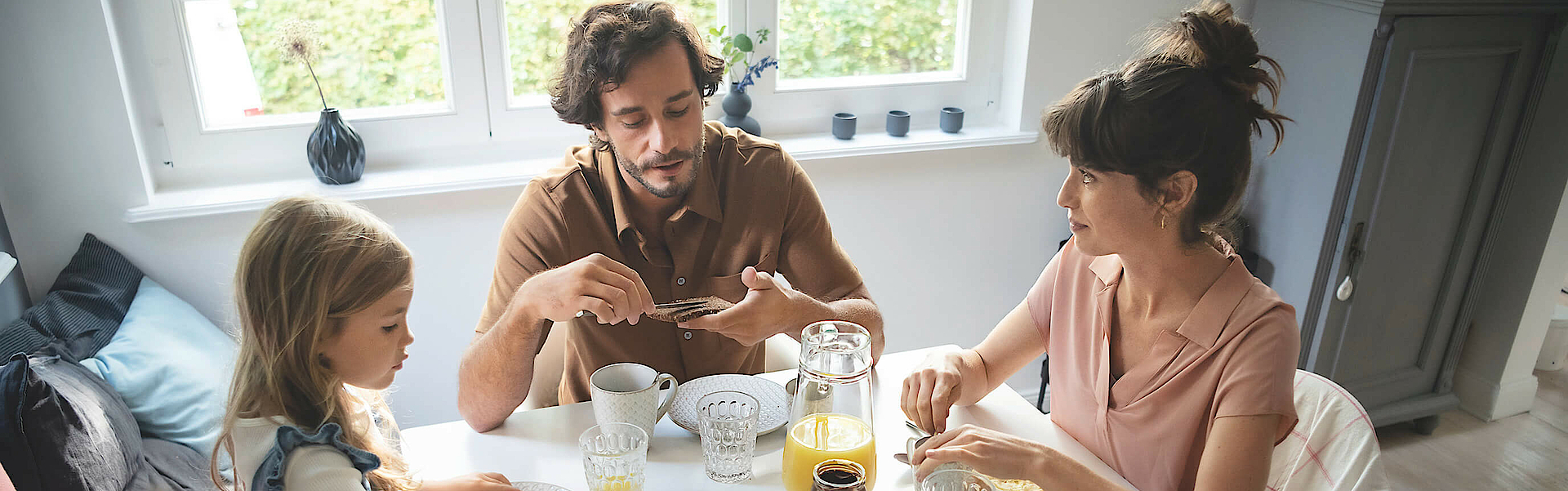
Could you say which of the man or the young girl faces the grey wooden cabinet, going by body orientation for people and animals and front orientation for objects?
the young girl

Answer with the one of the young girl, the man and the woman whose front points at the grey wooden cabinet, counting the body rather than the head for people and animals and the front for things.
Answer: the young girl

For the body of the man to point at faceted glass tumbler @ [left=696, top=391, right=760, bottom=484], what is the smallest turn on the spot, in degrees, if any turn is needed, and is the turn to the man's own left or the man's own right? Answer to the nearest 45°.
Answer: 0° — they already face it

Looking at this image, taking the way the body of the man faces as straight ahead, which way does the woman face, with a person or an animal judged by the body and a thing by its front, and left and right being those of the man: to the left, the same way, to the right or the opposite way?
to the right

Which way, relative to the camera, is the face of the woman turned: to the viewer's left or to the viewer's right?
to the viewer's left

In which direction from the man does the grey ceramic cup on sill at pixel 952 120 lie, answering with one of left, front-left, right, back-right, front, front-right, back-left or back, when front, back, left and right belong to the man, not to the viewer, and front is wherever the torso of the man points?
back-left

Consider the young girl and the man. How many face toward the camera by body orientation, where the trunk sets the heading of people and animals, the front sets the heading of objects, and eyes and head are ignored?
1

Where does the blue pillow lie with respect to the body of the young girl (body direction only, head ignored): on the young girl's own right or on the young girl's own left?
on the young girl's own left

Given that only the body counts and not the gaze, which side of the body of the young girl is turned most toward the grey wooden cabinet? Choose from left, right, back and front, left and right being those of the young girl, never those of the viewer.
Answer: front

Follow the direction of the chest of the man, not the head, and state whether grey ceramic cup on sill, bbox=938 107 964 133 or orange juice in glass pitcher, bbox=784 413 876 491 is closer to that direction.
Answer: the orange juice in glass pitcher

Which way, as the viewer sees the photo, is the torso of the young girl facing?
to the viewer's right

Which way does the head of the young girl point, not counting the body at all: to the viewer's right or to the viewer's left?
to the viewer's right

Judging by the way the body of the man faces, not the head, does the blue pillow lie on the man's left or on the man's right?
on the man's right

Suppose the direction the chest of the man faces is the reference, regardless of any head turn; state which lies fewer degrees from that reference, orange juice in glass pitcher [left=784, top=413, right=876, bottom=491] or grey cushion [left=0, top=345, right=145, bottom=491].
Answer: the orange juice in glass pitcher

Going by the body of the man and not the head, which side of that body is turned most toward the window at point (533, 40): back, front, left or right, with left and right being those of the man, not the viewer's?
back
